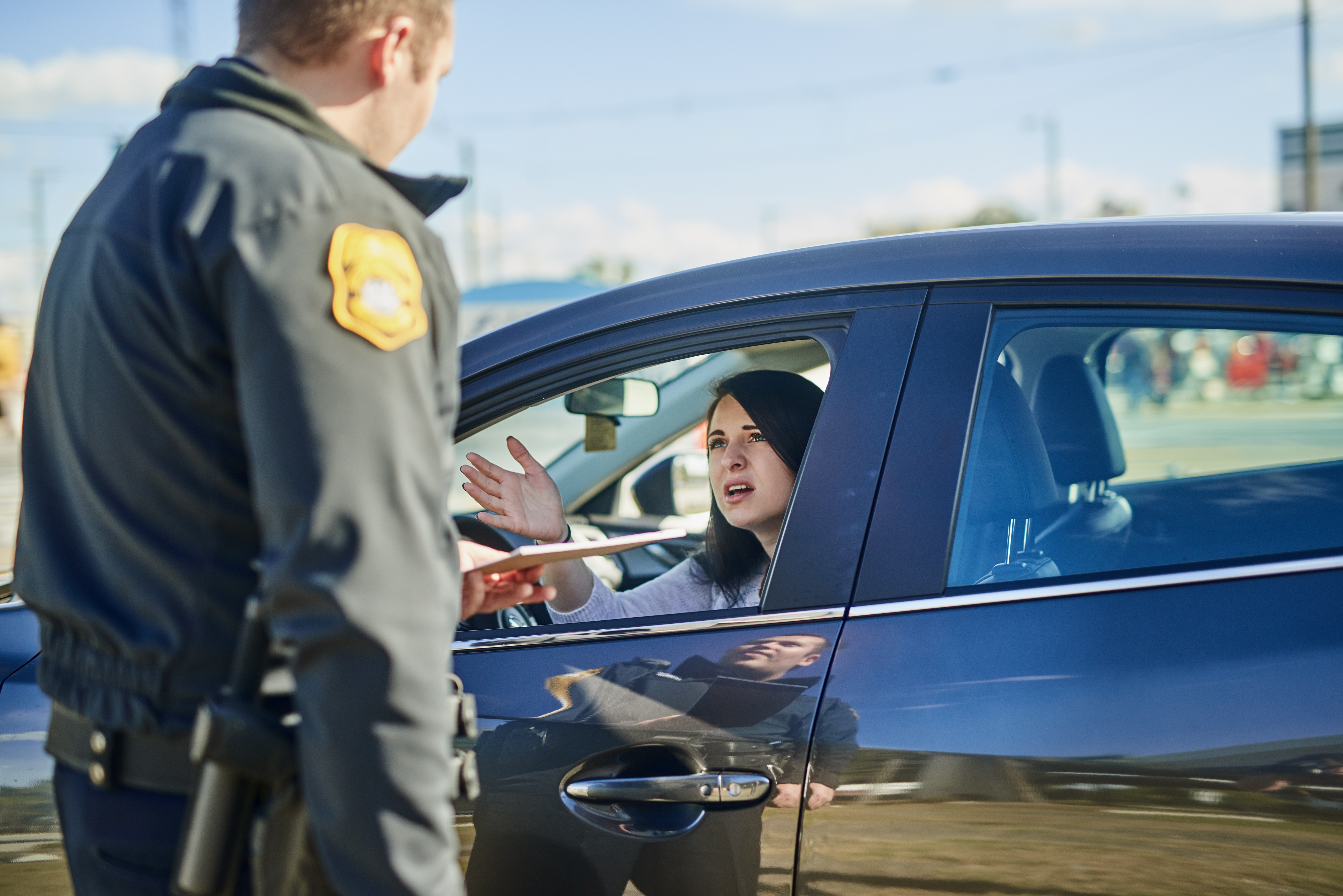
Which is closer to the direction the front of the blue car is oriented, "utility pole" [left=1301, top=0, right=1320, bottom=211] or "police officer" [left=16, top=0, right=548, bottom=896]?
the police officer

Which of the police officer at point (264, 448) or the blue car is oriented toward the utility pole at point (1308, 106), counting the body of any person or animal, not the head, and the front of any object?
the police officer

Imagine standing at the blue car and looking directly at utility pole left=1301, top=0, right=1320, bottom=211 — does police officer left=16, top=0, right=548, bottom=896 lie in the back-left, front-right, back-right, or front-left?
back-left

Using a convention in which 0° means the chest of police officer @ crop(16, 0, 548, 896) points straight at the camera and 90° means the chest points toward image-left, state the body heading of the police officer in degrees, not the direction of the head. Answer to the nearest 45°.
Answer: approximately 225°

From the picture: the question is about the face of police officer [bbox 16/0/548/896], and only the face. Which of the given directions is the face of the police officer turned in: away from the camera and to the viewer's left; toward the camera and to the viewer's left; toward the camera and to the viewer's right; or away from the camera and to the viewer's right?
away from the camera and to the viewer's right

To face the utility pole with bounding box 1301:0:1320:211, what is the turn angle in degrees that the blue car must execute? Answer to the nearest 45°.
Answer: approximately 135° to its right

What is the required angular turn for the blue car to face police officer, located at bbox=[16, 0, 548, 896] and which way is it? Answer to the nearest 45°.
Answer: approximately 45° to its left

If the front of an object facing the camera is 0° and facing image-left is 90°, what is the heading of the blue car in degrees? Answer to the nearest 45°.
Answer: approximately 90°

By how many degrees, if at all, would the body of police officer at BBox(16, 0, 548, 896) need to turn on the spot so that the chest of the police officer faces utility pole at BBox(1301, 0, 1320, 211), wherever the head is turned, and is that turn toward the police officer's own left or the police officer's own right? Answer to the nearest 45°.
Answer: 0° — they already face it

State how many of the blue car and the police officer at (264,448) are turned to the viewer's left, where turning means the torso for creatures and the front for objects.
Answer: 1
